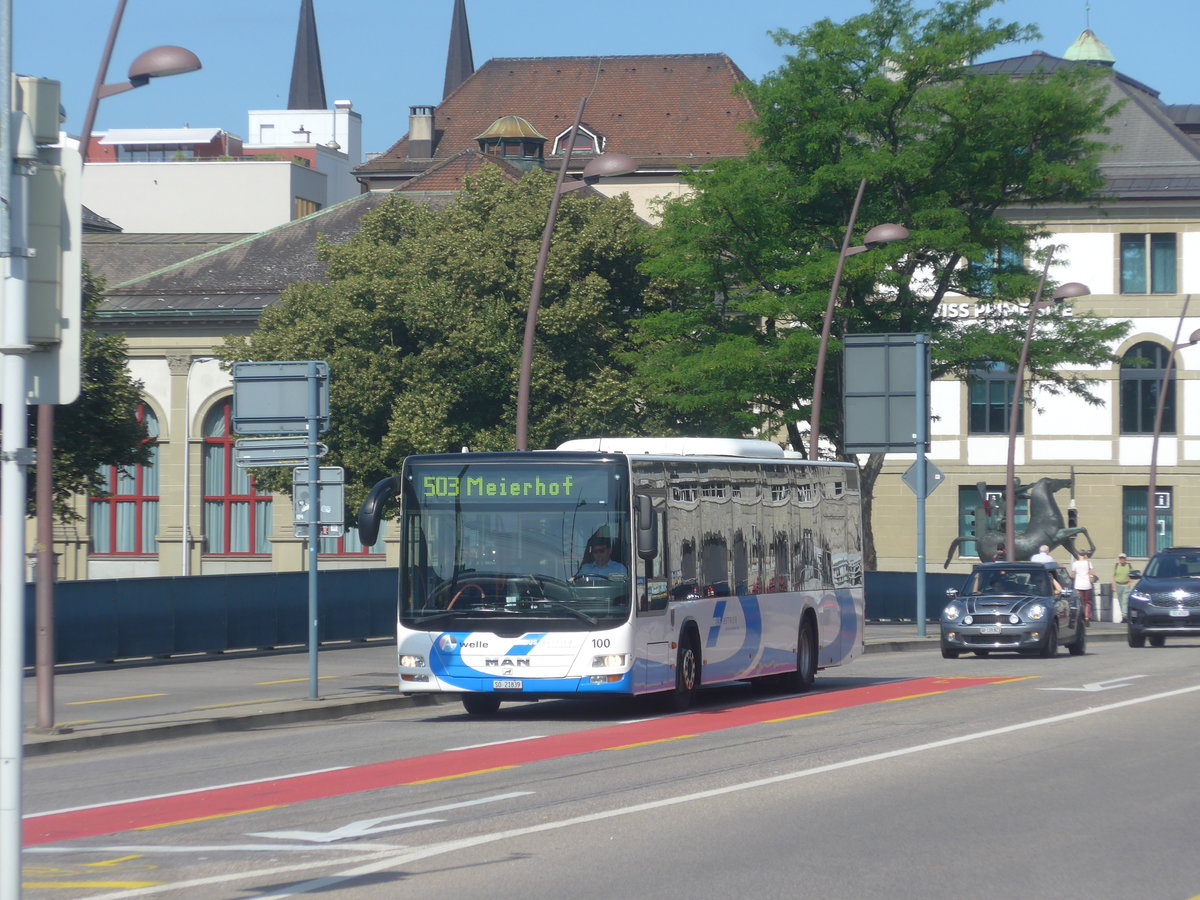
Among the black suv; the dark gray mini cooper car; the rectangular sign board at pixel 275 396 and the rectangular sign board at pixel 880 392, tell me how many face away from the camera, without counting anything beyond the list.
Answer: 2

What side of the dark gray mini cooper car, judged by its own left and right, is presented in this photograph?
front

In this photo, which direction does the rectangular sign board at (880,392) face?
away from the camera

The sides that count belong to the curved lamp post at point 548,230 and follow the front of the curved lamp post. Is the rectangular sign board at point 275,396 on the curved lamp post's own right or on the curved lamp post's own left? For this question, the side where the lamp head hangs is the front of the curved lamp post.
on the curved lamp post's own right

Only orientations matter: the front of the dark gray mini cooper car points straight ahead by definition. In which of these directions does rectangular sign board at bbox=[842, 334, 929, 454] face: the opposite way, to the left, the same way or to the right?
the opposite way

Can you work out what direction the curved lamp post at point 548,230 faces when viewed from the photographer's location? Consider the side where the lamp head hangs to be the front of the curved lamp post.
facing to the right of the viewer

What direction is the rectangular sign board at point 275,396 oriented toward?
away from the camera

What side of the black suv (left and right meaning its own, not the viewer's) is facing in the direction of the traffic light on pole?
front

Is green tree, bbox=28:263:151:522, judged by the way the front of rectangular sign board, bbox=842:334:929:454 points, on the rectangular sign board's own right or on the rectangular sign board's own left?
on the rectangular sign board's own left

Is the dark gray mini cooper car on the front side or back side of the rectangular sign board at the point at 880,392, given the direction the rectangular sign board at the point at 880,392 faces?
on the back side

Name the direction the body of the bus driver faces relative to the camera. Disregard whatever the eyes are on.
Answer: toward the camera

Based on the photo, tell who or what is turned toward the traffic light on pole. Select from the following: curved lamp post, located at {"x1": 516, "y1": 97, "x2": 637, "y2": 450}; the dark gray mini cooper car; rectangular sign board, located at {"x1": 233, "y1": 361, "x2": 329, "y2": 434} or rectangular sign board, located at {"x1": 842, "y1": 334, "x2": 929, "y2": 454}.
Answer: the dark gray mini cooper car

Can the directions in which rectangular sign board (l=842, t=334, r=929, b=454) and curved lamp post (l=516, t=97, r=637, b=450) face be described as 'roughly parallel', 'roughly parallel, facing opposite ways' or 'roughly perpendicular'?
roughly perpendicular
